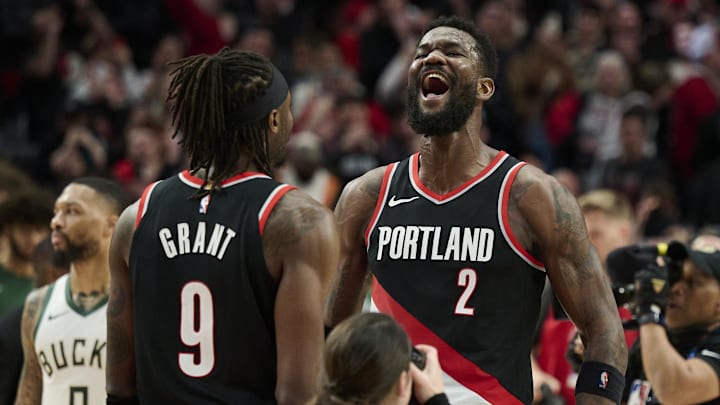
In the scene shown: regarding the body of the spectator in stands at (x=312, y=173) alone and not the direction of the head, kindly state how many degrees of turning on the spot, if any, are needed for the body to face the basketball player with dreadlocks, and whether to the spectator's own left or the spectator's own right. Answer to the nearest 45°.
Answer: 0° — they already face them

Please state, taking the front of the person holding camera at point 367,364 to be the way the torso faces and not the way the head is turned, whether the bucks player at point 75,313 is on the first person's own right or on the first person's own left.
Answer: on the first person's own left

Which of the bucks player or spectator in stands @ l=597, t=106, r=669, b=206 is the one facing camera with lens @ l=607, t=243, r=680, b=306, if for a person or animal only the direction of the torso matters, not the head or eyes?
the spectator in stands

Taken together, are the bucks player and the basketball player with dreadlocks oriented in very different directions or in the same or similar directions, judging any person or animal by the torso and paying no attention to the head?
very different directions

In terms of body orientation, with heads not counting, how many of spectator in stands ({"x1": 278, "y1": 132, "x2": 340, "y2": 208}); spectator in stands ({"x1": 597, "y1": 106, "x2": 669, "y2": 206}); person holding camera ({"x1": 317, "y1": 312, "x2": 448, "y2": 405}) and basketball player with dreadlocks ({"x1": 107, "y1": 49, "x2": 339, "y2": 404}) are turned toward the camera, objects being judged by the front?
2

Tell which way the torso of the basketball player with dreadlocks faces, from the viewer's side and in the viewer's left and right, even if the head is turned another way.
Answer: facing away from the viewer and to the right of the viewer
